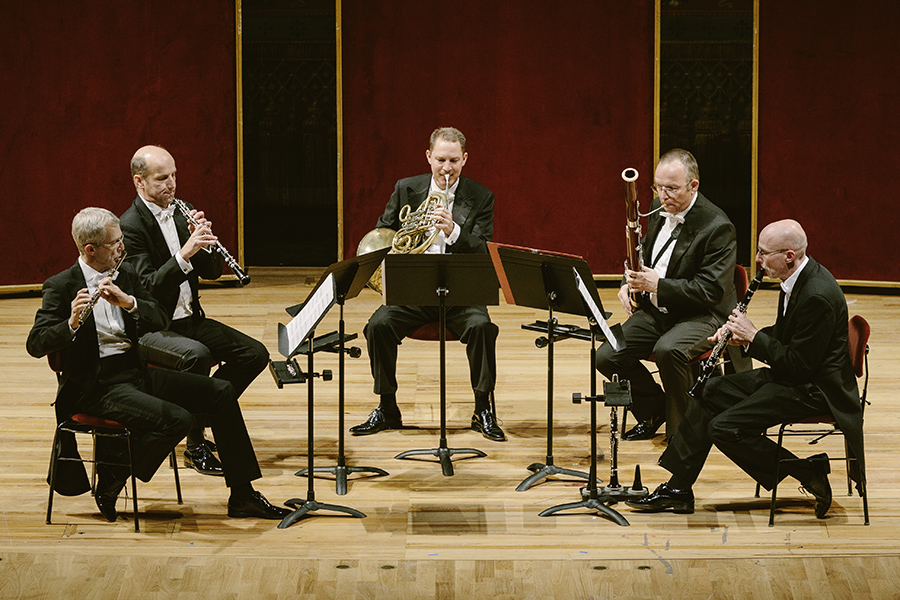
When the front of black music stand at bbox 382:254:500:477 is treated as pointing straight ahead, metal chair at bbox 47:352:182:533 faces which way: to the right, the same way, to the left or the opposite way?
to the right

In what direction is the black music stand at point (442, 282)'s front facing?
away from the camera

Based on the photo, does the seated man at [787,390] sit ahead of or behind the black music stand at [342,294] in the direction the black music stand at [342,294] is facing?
behind

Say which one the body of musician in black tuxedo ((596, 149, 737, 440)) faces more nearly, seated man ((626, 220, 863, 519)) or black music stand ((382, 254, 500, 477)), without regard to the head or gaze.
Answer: the black music stand

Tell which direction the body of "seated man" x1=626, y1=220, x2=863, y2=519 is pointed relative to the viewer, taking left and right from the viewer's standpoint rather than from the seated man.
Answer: facing to the left of the viewer

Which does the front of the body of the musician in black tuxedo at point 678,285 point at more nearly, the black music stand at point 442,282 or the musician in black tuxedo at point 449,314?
the black music stand

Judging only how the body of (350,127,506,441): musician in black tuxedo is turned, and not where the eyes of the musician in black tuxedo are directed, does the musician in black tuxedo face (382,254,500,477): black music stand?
yes
